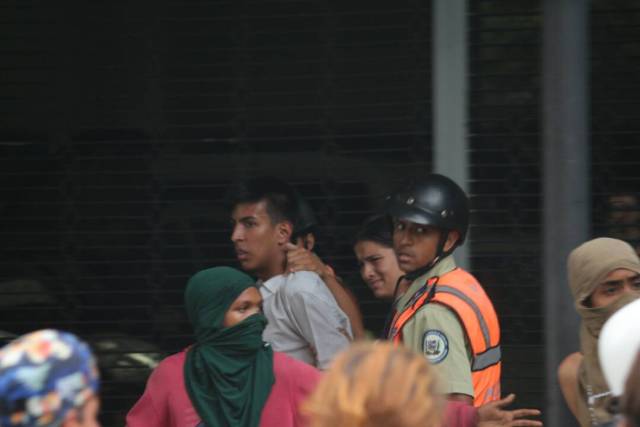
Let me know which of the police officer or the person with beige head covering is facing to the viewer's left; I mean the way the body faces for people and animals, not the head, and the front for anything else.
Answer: the police officer

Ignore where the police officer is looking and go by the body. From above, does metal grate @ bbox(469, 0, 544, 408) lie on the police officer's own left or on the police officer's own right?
on the police officer's own right

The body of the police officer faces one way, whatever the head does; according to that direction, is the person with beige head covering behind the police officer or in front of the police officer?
behind

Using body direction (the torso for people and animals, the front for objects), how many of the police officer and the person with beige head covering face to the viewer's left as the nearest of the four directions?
1

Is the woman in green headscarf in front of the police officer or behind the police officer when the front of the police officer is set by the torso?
in front

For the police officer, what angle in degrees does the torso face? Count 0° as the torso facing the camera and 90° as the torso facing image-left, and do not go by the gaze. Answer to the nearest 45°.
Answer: approximately 90°

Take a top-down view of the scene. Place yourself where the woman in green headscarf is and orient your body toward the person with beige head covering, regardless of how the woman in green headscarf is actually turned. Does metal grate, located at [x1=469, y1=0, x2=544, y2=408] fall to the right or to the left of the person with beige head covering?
left

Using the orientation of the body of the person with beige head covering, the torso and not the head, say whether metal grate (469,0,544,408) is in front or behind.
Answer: behind
